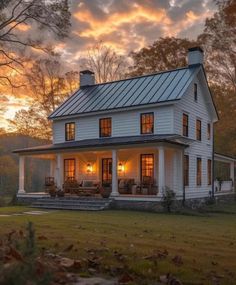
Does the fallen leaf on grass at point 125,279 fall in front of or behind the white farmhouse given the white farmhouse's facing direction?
in front

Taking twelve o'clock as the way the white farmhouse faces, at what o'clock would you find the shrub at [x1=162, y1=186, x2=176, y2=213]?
The shrub is roughly at 10 o'clock from the white farmhouse.

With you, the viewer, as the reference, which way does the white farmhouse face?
facing the viewer and to the left of the viewer

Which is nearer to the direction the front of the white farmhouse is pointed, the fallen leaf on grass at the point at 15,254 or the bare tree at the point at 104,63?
the fallen leaf on grass

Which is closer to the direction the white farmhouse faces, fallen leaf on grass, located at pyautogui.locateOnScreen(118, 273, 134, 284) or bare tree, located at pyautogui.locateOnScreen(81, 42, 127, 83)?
the fallen leaf on grass

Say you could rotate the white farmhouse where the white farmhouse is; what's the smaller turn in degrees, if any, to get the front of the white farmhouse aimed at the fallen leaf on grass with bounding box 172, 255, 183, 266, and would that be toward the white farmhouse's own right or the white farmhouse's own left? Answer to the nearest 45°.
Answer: approximately 45° to the white farmhouse's own left

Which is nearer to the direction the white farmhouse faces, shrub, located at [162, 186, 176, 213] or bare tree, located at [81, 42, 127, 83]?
the shrub

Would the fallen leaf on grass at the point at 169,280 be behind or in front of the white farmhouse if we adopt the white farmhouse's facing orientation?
in front

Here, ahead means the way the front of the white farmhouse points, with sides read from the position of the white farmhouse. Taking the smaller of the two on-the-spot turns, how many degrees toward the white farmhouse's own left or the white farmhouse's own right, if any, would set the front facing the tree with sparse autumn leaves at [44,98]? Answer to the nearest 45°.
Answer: approximately 90° to the white farmhouse's own right

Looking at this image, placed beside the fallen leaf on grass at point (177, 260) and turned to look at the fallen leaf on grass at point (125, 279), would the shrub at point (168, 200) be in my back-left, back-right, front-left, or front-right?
back-right
